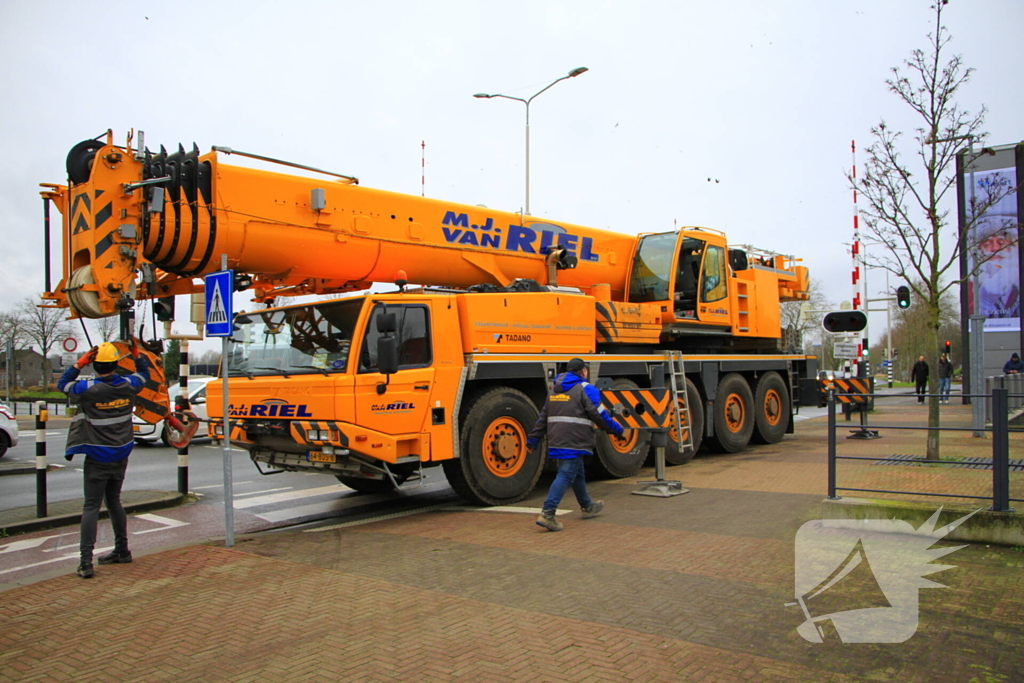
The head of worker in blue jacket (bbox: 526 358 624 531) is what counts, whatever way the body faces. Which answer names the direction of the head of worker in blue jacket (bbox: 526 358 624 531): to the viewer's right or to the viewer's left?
to the viewer's right

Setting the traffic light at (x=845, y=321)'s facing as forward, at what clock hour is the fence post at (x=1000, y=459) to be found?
The fence post is roughly at 12 o'clock from the traffic light.

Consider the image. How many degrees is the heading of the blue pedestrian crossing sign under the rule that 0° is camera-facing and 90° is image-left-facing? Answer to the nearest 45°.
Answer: approximately 45°

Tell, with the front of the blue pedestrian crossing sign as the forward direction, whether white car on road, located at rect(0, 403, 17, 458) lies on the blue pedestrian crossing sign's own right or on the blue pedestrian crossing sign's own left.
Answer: on the blue pedestrian crossing sign's own right

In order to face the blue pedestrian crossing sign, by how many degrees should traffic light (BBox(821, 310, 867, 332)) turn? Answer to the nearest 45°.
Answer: approximately 45° to its right

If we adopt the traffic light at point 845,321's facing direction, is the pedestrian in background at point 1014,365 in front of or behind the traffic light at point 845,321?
behind

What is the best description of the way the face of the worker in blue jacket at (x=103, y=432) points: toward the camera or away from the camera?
away from the camera

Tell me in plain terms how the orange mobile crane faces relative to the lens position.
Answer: facing the viewer and to the left of the viewer

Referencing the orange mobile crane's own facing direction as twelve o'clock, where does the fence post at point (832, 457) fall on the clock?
The fence post is roughly at 8 o'clock from the orange mobile crane.

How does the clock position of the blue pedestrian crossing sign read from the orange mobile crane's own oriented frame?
The blue pedestrian crossing sign is roughly at 12 o'clock from the orange mobile crane.

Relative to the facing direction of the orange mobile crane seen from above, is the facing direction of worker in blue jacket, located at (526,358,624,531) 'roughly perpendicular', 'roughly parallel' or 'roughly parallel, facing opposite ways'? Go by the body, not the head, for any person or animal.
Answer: roughly parallel, facing opposite ways

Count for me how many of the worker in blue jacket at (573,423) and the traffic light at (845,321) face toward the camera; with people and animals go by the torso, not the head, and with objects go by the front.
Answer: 1

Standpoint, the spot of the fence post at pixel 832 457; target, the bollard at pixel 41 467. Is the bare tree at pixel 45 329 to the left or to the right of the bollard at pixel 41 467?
right

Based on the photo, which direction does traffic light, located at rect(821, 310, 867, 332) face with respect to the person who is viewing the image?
facing the viewer

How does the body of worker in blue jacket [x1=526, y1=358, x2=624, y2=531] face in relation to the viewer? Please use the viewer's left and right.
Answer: facing away from the viewer and to the right of the viewer

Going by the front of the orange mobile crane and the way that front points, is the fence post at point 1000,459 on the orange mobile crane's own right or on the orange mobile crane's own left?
on the orange mobile crane's own left

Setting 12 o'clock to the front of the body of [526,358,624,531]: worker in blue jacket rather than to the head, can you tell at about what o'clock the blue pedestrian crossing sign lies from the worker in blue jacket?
The blue pedestrian crossing sign is roughly at 7 o'clock from the worker in blue jacket.
